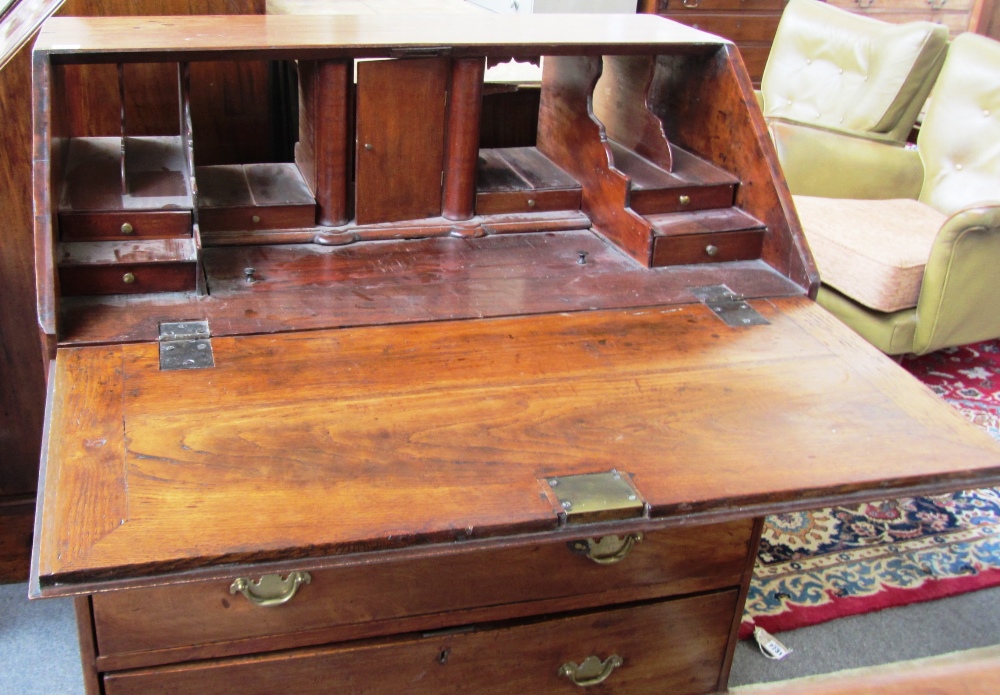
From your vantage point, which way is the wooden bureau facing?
toward the camera

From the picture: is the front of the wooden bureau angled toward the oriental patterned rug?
no

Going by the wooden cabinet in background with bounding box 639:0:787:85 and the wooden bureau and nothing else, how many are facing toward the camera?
2

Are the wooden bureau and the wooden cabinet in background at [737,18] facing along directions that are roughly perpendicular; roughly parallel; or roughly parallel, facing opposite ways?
roughly parallel

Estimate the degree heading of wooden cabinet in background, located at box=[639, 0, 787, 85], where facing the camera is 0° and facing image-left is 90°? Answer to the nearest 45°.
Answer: approximately 0°

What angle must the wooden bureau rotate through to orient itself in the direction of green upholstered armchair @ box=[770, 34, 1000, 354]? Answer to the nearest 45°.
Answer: approximately 135° to its left

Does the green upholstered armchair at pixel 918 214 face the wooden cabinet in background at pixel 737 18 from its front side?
no

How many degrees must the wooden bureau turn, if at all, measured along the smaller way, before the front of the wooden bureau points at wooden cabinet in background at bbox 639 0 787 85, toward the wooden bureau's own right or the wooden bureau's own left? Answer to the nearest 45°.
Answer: approximately 180°

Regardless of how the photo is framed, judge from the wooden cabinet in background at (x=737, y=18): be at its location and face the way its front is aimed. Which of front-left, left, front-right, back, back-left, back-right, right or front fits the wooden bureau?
front

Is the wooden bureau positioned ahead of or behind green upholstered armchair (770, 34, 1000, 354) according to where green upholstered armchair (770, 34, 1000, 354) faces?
ahead

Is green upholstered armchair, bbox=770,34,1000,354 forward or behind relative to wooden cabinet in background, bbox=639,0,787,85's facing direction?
forward

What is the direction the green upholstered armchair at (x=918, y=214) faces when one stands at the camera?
facing the viewer and to the left of the viewer

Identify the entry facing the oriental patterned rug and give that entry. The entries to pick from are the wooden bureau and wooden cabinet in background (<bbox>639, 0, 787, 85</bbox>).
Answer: the wooden cabinet in background
